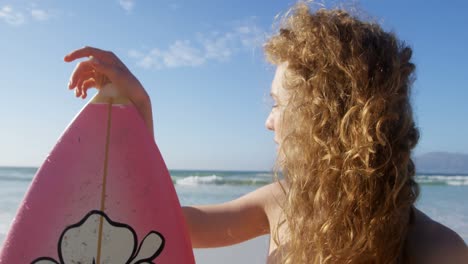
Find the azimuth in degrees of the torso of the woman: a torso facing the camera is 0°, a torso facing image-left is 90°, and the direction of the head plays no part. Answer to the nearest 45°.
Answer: approximately 135°
